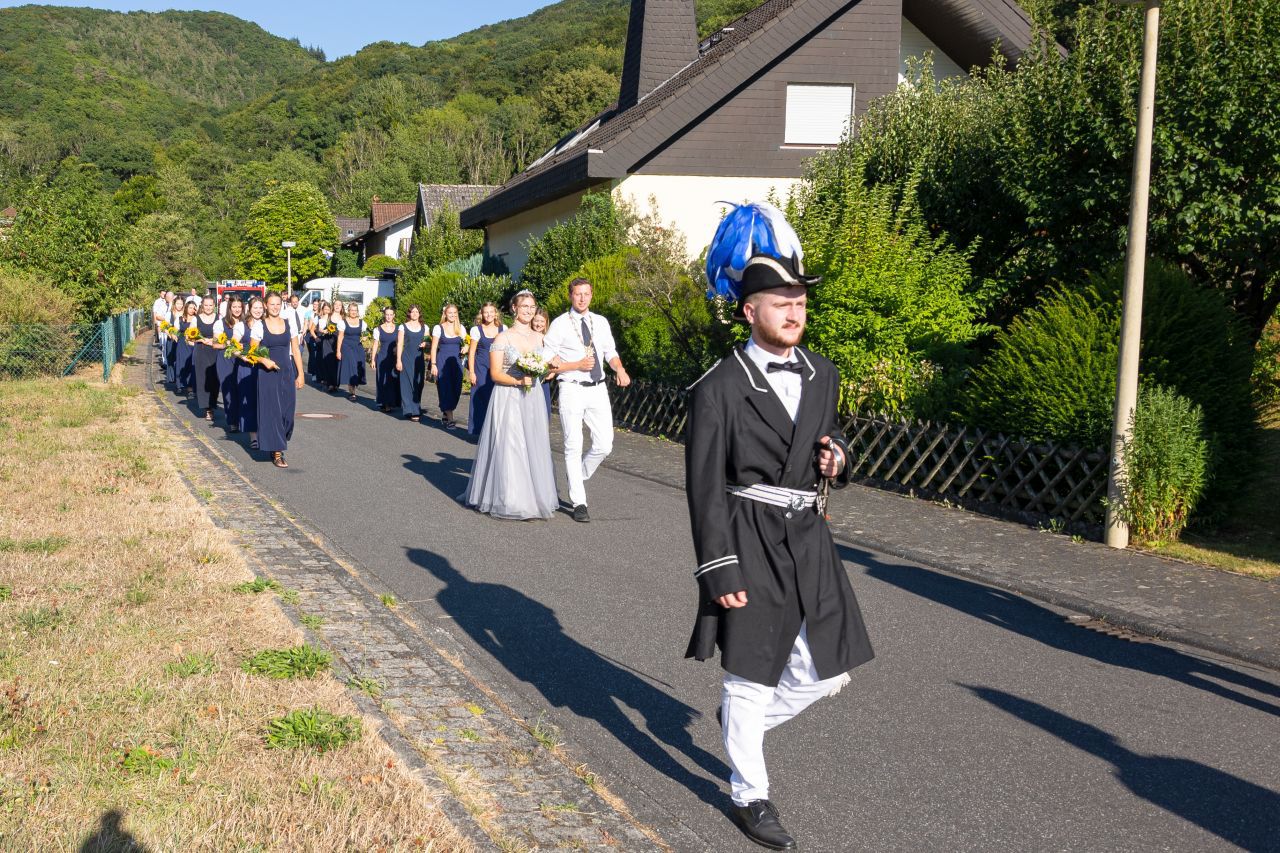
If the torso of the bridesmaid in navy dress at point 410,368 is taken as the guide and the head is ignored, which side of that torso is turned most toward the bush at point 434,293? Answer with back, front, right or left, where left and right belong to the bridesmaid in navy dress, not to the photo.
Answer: back

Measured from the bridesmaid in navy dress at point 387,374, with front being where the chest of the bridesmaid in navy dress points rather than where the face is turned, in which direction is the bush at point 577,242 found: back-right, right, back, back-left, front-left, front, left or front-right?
back-left

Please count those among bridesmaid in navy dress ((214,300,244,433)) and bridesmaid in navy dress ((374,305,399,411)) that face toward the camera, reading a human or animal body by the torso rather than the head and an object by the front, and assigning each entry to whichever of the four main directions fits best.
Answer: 2

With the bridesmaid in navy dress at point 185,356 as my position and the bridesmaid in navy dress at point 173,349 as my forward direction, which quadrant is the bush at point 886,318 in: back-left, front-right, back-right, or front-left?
back-right

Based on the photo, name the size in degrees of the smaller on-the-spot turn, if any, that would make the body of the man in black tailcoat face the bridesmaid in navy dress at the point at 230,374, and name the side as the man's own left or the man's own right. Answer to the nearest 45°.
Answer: approximately 180°

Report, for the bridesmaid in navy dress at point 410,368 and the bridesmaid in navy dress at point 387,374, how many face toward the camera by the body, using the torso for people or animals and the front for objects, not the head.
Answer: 2

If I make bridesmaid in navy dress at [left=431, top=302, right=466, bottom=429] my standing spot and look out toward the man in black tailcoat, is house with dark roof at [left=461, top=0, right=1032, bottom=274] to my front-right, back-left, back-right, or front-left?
back-left

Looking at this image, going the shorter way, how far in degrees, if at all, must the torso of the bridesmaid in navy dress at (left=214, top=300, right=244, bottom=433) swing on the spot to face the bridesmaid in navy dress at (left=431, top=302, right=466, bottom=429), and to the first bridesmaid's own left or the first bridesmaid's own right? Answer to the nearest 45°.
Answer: approximately 90° to the first bridesmaid's own left

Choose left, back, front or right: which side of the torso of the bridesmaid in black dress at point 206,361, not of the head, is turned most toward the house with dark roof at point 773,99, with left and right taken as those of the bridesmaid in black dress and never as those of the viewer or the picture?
left
